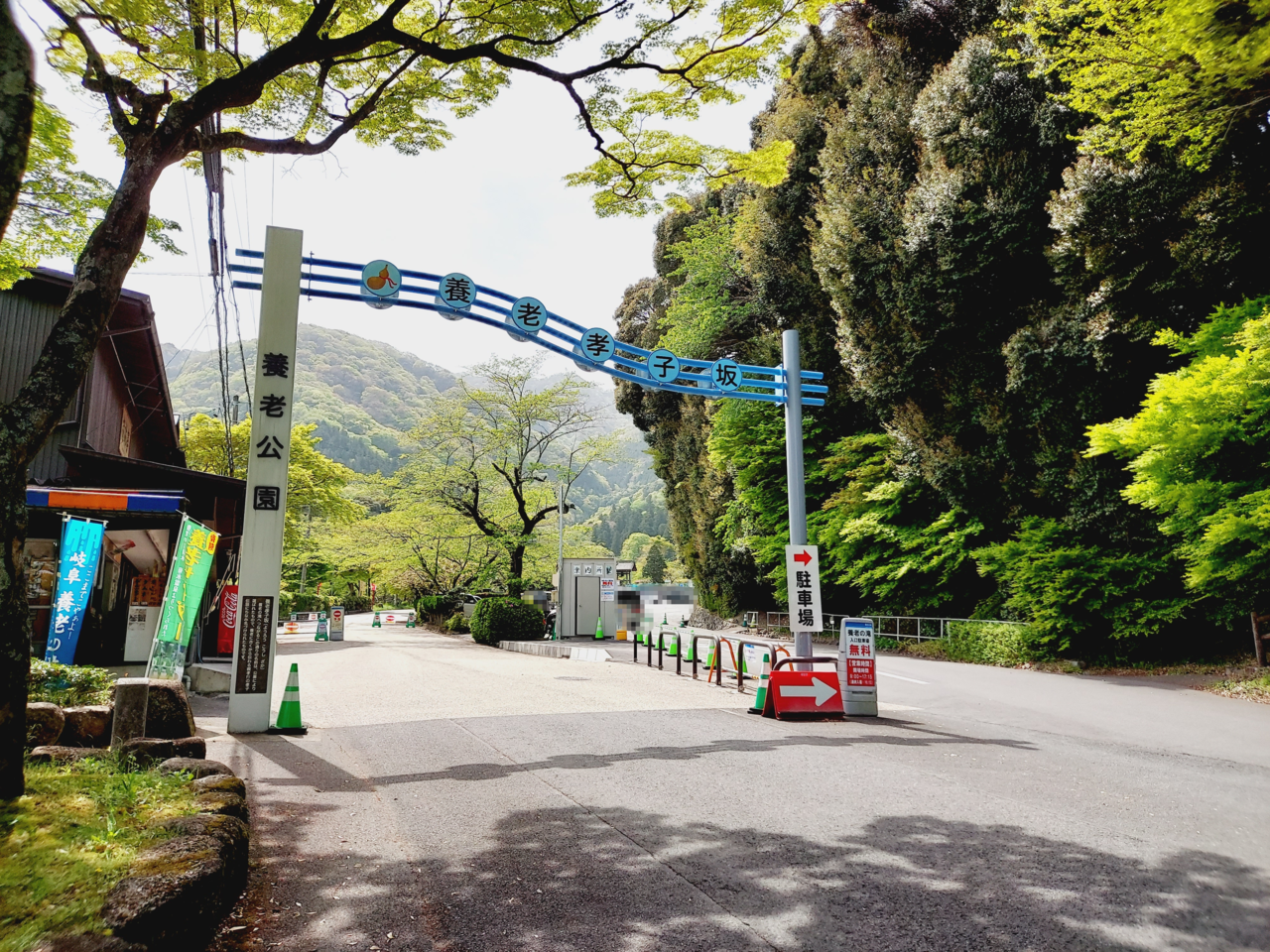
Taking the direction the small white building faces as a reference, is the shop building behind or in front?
in front

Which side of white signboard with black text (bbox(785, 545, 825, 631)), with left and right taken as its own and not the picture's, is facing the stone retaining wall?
front

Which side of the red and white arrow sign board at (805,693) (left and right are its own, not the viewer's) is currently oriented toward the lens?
front

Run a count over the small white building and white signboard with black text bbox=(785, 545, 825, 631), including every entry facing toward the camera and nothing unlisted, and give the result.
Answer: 2

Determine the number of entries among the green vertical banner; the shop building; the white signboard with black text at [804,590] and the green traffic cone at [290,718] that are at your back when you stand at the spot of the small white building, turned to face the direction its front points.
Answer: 0

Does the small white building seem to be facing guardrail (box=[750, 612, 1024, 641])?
no

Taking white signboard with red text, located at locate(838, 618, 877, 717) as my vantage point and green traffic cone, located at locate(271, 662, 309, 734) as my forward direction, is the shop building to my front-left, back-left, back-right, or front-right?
front-right

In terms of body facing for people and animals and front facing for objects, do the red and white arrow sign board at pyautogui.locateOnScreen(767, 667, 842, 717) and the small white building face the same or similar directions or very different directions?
same or similar directions

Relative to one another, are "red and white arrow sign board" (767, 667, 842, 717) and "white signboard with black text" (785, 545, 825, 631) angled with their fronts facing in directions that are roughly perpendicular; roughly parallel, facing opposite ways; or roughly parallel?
roughly parallel

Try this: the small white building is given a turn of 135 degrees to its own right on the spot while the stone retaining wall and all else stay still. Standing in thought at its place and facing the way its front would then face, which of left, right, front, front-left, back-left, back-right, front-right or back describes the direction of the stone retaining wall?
back-left

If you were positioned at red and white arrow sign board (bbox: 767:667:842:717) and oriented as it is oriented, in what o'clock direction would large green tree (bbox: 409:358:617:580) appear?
The large green tree is roughly at 5 o'clock from the red and white arrow sign board.

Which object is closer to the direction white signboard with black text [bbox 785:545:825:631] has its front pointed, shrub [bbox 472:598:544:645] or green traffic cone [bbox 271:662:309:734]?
the green traffic cone
